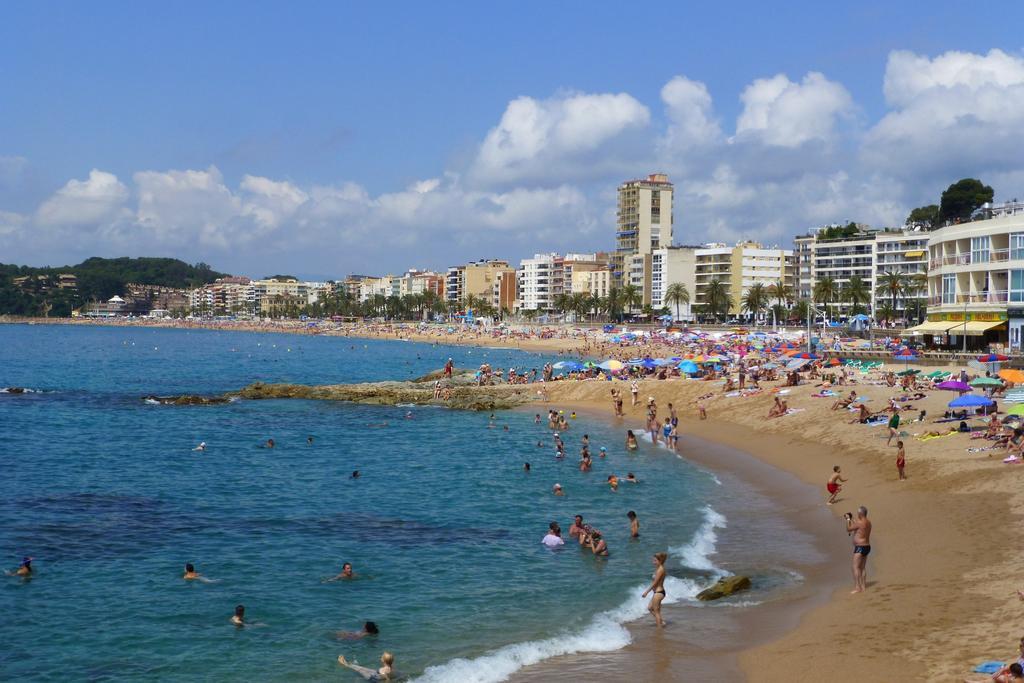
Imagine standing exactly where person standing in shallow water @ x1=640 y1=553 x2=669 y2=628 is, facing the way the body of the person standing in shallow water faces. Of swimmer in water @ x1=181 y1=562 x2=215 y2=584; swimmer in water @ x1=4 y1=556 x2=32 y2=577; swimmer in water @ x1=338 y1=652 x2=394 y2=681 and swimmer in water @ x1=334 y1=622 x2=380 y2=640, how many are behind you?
0

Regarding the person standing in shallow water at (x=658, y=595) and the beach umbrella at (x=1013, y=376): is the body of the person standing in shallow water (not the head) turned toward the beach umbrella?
no

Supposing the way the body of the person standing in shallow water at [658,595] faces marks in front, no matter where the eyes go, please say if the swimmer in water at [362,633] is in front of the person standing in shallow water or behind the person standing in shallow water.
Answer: in front

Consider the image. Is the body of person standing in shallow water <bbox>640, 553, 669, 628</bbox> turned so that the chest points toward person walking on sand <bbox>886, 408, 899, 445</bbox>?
no

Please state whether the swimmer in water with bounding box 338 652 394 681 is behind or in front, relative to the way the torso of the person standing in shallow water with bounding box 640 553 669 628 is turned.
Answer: in front

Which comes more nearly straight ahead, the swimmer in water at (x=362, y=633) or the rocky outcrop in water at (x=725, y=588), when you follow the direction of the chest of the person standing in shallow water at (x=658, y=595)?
the swimmer in water

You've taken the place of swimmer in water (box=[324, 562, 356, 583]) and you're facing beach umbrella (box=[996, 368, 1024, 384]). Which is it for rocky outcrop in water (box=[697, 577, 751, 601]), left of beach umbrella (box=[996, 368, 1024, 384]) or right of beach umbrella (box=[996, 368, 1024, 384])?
right

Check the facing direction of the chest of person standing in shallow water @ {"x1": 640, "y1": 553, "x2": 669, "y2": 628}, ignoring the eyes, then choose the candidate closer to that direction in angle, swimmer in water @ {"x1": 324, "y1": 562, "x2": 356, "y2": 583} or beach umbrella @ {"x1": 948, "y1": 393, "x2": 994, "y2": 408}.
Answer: the swimmer in water

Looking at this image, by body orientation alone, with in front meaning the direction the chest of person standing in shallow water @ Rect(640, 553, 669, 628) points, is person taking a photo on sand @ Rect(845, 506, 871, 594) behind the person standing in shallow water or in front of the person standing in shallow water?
behind

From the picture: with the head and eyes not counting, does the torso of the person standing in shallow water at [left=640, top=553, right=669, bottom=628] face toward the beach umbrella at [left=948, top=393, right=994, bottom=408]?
no
